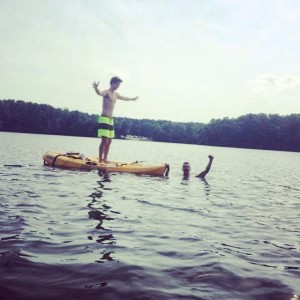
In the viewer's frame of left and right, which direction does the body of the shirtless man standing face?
facing the viewer and to the right of the viewer
